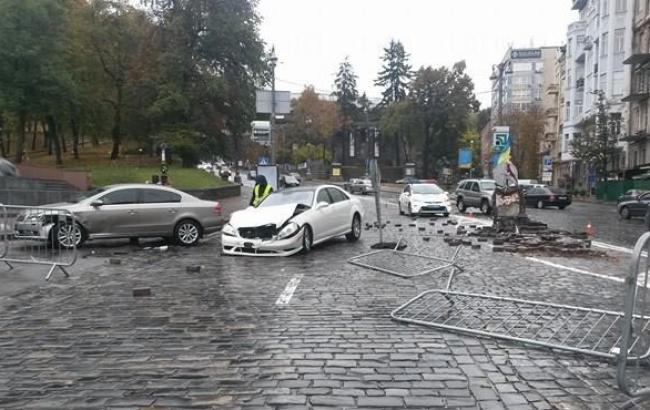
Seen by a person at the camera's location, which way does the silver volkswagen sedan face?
facing to the left of the viewer

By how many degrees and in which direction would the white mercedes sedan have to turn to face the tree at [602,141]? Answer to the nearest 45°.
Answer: approximately 180°

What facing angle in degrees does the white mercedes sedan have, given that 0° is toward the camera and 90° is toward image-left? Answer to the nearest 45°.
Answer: approximately 45°

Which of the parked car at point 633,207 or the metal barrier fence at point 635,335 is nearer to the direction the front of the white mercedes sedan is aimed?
the metal barrier fence

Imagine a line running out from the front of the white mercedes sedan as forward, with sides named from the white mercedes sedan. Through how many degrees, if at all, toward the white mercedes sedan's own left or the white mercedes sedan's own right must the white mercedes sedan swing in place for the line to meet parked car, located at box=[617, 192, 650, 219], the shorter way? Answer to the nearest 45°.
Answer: approximately 180°

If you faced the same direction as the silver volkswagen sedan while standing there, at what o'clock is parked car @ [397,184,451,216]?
The parked car is roughly at 5 o'clock from the silver volkswagen sedan.

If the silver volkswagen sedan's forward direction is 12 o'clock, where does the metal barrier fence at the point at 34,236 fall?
The metal barrier fence is roughly at 10 o'clock from the silver volkswagen sedan.

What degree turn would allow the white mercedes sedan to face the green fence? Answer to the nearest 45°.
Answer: approximately 180°

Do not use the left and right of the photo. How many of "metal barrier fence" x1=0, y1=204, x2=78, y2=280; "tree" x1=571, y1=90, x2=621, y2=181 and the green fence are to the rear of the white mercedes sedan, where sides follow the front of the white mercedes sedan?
2

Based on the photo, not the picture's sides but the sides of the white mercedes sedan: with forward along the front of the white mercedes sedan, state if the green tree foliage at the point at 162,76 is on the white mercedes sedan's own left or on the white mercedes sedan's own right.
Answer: on the white mercedes sedan's own right

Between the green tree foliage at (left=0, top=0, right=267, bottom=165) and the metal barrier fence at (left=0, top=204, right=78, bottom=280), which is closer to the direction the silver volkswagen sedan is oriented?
the metal barrier fence

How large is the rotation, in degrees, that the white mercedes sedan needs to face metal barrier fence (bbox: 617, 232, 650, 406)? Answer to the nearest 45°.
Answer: approximately 45° to its left

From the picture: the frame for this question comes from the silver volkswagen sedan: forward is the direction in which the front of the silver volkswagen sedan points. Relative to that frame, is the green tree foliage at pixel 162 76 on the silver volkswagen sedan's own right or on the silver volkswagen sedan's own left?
on the silver volkswagen sedan's own right

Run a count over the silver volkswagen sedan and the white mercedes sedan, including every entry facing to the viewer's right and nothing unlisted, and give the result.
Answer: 0

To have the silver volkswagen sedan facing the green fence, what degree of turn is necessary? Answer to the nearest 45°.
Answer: approximately 135° to its right
